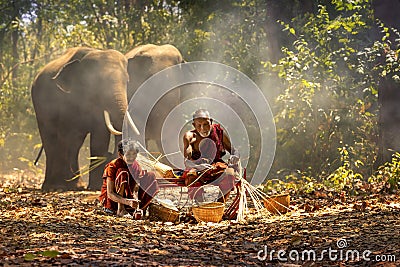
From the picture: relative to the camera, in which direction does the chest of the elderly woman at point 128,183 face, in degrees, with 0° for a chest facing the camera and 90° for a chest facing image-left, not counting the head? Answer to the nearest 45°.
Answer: approximately 315°

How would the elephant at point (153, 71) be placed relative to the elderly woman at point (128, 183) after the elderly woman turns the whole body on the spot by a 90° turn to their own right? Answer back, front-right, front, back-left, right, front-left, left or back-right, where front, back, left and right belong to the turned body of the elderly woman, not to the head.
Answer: back-right

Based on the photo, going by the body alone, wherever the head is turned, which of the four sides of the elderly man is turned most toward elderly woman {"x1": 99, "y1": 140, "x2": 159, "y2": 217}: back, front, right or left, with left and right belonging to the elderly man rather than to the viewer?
right

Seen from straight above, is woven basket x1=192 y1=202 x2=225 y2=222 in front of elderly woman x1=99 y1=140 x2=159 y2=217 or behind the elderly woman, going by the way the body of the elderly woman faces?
in front

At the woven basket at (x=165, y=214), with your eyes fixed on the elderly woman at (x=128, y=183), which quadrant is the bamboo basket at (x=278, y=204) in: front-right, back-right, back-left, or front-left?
back-right

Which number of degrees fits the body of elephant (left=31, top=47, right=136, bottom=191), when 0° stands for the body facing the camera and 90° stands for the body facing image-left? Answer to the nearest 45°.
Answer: approximately 315°

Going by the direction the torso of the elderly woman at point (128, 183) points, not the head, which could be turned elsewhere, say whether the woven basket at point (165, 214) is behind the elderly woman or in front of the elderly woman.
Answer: in front

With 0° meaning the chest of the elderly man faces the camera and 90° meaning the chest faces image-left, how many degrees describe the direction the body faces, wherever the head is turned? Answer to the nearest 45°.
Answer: approximately 0°

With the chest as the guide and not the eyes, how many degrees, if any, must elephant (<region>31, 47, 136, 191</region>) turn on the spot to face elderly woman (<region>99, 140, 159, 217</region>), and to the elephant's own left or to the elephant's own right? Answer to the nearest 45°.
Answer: approximately 45° to the elephant's own right

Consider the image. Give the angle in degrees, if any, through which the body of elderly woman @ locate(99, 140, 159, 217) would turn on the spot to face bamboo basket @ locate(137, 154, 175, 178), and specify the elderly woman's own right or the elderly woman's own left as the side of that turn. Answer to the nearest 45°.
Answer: approximately 90° to the elderly woman's own left
